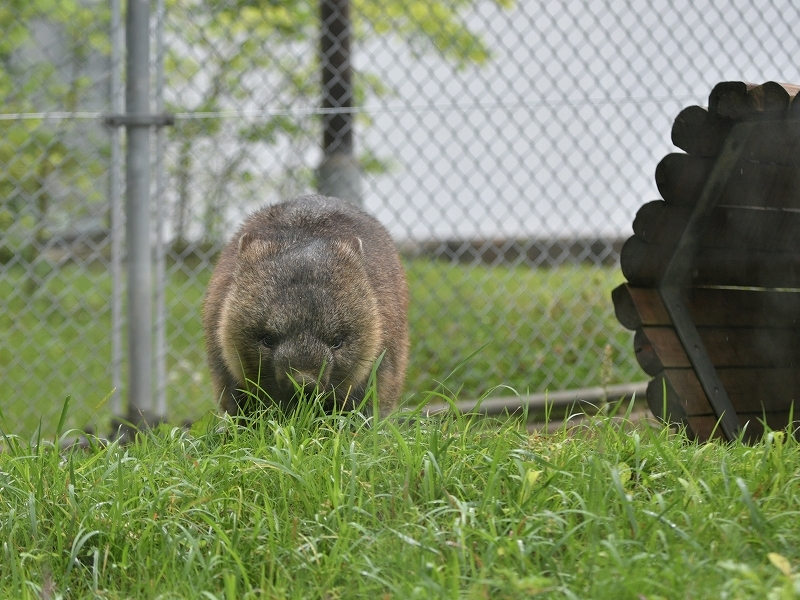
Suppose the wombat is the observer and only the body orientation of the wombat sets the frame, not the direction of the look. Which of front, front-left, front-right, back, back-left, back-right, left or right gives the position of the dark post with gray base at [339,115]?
back

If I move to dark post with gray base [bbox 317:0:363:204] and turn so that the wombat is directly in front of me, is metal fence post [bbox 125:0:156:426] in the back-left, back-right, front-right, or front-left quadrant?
front-right

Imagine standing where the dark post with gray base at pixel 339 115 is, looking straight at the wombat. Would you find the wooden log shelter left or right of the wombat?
left

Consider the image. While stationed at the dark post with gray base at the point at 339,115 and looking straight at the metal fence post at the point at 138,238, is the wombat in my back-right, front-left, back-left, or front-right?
front-left

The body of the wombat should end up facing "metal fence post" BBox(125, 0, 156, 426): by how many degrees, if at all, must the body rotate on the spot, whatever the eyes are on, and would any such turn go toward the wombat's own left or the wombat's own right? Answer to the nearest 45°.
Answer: approximately 135° to the wombat's own right

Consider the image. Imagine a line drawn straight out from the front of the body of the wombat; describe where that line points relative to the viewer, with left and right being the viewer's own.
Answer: facing the viewer

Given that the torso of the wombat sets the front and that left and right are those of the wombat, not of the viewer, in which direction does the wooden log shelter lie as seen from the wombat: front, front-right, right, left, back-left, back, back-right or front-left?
left
